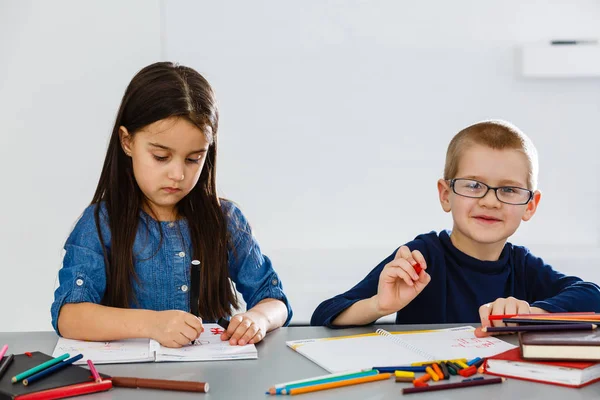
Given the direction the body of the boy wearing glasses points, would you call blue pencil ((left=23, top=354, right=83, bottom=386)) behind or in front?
in front

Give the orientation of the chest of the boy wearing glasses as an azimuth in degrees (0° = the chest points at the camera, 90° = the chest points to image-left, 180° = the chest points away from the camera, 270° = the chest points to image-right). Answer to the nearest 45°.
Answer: approximately 0°

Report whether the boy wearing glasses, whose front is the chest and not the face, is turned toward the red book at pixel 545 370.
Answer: yes

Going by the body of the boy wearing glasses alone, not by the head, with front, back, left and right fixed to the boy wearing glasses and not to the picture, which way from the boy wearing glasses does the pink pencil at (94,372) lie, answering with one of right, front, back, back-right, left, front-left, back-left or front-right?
front-right

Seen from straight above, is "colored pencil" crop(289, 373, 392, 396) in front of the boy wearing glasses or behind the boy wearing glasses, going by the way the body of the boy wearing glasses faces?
in front

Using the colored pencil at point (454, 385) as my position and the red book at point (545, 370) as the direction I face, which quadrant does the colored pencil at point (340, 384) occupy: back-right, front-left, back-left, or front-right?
back-left

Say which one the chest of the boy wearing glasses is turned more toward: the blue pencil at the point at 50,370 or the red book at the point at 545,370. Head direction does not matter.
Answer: the red book

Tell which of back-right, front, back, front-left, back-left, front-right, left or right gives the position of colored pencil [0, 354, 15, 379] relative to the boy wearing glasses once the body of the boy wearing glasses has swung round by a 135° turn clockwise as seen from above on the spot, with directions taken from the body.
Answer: left

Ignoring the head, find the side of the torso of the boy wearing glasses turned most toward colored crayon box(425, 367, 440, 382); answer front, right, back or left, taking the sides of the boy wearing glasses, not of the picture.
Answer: front
